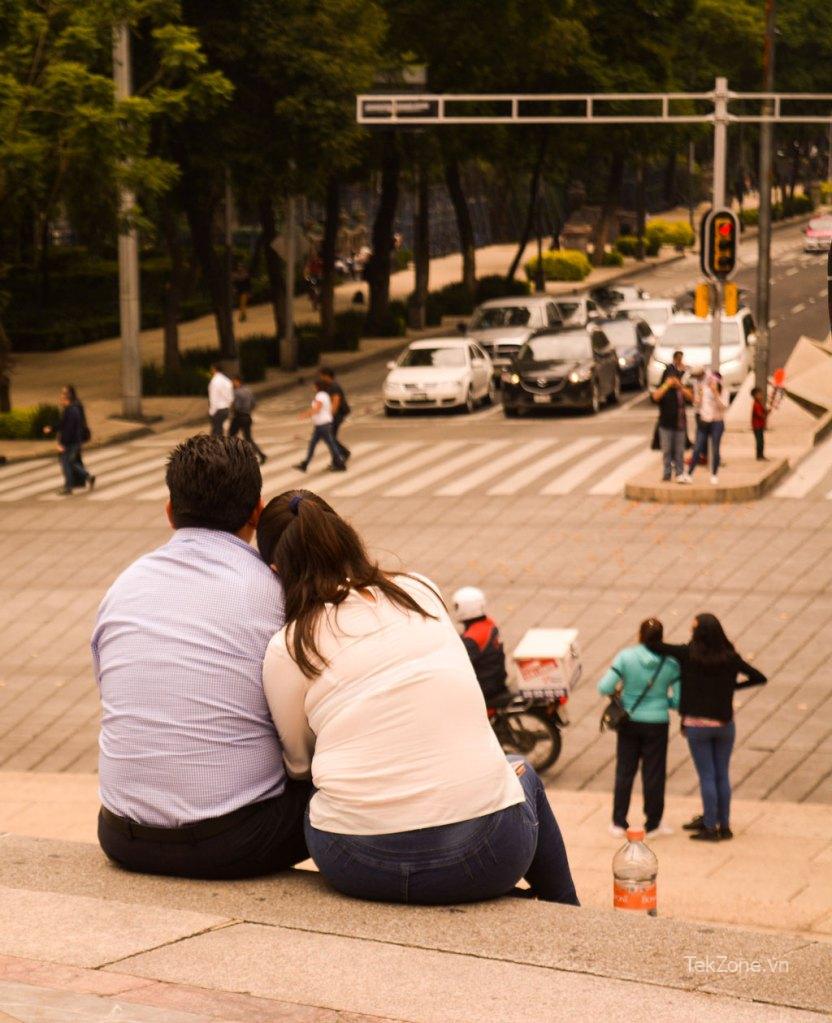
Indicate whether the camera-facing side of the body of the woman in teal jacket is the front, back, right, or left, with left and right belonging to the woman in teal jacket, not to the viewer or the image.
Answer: back

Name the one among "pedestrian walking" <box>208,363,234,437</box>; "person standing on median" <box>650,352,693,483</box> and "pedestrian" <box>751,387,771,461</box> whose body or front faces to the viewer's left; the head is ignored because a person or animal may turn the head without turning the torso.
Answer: "pedestrian walking" <box>208,363,234,437</box>

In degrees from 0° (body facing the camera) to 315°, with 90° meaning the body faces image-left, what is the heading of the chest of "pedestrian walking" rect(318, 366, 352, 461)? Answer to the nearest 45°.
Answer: approximately 90°

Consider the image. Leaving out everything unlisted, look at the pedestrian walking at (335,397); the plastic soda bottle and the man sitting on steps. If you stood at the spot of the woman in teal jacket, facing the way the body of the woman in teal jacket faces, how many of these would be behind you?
2

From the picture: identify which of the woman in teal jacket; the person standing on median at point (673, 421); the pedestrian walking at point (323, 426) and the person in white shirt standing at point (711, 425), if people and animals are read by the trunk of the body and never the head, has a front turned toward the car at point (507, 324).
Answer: the woman in teal jacket

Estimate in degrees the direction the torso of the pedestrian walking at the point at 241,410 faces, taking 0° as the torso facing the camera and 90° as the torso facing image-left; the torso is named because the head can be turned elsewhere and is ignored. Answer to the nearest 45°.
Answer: approximately 90°

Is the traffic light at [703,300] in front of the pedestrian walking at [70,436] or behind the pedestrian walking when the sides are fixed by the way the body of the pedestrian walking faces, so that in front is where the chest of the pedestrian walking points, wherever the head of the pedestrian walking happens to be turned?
behind

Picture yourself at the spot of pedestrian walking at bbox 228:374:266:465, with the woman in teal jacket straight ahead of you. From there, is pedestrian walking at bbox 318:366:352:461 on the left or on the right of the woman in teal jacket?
left

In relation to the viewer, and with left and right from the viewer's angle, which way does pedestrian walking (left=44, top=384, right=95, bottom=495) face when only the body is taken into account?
facing to the left of the viewer

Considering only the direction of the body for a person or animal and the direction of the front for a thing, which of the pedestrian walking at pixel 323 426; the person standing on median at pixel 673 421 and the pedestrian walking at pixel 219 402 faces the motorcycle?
the person standing on median

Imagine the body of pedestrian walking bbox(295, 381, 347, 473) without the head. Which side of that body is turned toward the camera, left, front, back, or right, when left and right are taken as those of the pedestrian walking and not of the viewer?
left
